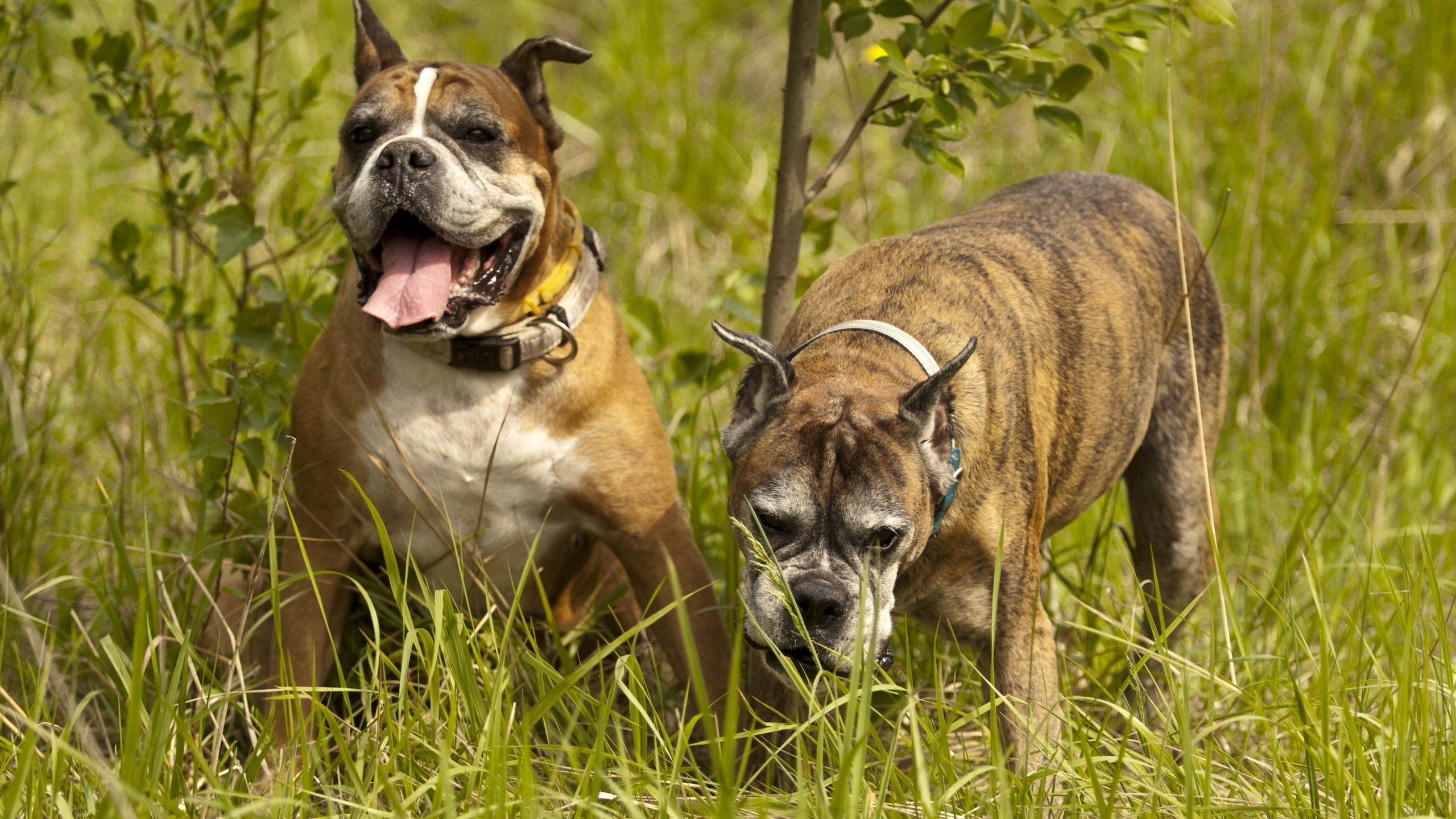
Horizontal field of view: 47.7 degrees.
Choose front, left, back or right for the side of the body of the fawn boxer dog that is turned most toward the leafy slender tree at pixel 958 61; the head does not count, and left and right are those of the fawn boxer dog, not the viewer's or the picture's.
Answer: left

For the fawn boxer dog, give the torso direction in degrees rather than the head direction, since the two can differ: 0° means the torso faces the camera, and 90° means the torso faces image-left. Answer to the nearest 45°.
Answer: approximately 0°

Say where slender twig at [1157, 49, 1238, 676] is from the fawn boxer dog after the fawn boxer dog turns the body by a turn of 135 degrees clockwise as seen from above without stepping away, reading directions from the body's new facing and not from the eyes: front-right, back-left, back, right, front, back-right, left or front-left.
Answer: back-right

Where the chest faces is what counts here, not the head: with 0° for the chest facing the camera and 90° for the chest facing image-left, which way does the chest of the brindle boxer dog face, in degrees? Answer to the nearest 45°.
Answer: approximately 45°
